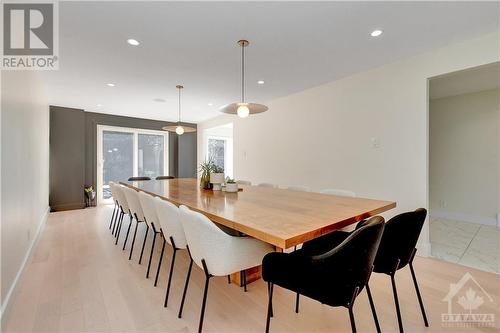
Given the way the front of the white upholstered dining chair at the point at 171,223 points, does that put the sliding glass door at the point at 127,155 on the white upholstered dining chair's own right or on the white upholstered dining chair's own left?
on the white upholstered dining chair's own left

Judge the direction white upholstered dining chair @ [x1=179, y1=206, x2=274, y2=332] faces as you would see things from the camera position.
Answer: facing away from the viewer and to the right of the viewer

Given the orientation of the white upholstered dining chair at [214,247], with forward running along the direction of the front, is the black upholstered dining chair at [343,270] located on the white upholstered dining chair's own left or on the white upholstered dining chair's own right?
on the white upholstered dining chair's own right

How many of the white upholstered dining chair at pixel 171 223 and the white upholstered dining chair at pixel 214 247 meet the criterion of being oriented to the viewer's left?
0

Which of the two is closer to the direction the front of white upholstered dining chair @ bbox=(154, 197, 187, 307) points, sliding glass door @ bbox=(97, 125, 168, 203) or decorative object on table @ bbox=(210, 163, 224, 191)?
the decorative object on table

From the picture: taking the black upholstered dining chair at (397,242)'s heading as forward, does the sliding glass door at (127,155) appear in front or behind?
in front

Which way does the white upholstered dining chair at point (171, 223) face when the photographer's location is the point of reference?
facing away from the viewer and to the right of the viewer

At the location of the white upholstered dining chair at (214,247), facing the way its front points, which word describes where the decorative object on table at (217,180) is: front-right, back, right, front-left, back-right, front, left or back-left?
front-left

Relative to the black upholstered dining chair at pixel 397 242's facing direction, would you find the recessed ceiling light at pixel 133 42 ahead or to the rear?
ahead

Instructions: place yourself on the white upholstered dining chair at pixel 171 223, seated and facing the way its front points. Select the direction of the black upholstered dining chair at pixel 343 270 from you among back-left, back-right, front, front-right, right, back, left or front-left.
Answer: right

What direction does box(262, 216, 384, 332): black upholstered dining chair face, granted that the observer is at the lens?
facing away from the viewer and to the left of the viewer

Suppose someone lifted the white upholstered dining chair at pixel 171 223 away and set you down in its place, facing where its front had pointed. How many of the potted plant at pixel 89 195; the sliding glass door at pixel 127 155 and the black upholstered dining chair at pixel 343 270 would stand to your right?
1

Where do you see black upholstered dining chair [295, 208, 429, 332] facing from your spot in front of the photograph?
facing away from the viewer and to the left of the viewer

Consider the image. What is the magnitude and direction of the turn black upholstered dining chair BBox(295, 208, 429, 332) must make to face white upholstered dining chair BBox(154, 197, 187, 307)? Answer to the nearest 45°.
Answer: approximately 45° to its left

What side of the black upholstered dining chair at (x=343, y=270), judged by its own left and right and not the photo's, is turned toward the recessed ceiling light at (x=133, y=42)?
front

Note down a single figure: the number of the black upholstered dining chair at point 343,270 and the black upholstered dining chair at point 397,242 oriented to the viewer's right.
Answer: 0
